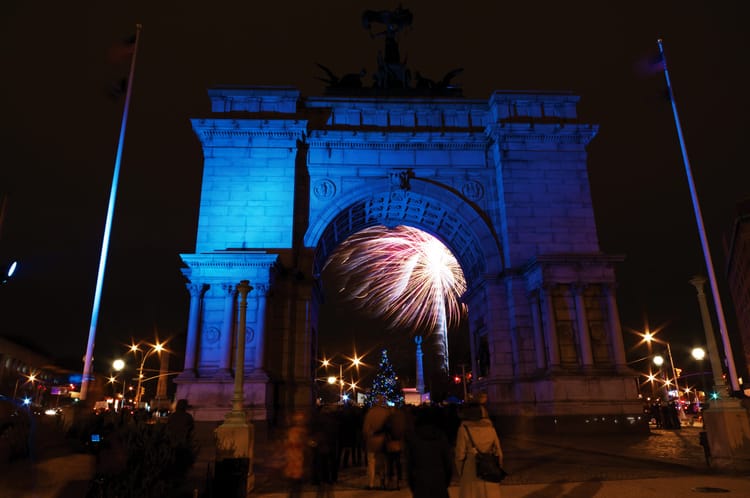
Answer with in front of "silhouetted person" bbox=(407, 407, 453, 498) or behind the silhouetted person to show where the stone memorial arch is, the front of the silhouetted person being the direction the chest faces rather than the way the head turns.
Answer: in front

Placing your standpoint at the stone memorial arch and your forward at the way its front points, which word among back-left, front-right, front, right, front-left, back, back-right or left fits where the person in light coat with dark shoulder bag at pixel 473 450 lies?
front

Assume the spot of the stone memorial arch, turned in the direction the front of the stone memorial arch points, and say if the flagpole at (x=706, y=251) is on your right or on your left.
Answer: on your left

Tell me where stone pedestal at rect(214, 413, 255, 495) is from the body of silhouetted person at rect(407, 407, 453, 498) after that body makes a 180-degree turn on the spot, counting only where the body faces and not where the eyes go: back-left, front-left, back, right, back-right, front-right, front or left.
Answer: back-right

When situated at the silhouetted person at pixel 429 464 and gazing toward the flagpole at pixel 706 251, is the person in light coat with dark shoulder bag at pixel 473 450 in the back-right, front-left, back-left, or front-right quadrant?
front-right

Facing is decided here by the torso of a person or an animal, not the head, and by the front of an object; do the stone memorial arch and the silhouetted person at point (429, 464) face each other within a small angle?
yes

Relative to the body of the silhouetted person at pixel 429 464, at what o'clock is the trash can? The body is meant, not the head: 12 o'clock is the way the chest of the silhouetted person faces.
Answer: The trash can is roughly at 10 o'clock from the silhouetted person.

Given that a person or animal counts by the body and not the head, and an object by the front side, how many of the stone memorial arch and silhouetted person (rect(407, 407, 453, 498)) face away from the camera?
1

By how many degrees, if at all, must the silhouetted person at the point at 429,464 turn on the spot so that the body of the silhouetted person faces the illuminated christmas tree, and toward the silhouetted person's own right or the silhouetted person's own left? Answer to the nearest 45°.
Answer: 0° — they already face it

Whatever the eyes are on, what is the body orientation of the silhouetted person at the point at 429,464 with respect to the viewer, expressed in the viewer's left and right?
facing away from the viewer

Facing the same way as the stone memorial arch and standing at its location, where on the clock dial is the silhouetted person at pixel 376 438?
The silhouetted person is roughly at 12 o'clock from the stone memorial arch.

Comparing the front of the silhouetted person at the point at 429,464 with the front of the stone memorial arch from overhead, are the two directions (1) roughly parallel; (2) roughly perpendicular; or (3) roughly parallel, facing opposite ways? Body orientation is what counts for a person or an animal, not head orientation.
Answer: roughly parallel, facing opposite ways

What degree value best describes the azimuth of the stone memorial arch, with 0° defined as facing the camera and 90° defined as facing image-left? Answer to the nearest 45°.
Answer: approximately 0°

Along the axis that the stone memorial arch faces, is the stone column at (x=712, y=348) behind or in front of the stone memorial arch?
in front

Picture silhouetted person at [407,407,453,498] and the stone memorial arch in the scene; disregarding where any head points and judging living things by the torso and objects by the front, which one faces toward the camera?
the stone memorial arch

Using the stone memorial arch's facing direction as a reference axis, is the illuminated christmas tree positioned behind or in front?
behind

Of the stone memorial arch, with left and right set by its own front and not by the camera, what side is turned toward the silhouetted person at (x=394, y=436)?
front
